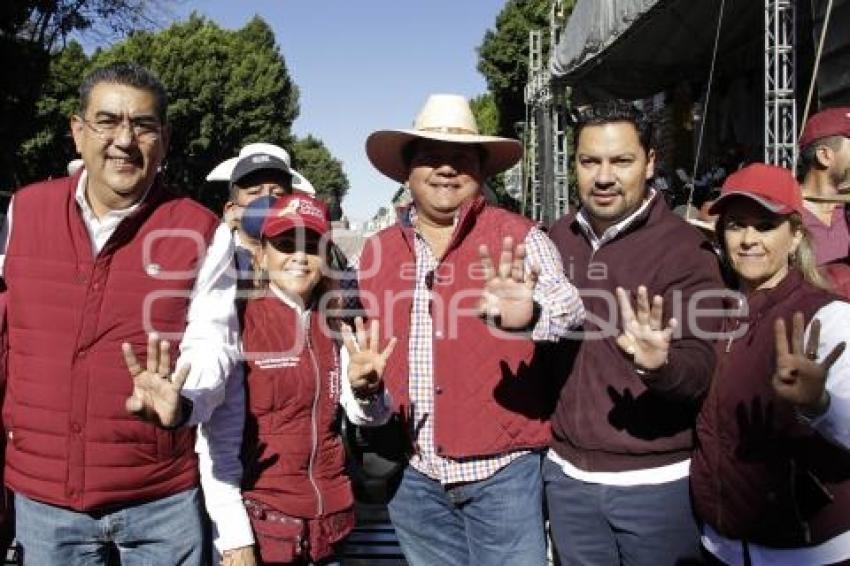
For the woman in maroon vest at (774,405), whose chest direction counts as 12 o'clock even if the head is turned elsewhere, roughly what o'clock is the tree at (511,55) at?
The tree is roughly at 4 o'clock from the woman in maroon vest.

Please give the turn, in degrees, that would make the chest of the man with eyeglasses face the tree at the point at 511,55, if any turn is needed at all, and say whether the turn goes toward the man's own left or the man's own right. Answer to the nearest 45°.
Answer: approximately 135° to the man's own left

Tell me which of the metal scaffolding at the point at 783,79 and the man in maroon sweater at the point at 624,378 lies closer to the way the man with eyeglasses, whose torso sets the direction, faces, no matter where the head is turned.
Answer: the man in maroon sweater

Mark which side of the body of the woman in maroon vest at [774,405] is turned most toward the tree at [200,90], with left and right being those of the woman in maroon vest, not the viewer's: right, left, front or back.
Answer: right

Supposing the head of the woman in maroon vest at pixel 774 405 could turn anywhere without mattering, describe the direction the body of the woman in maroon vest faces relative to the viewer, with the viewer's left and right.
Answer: facing the viewer and to the left of the viewer

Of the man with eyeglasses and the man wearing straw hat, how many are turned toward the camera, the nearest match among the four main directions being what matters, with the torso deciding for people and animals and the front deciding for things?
2

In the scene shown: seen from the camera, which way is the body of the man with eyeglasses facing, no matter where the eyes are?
toward the camera

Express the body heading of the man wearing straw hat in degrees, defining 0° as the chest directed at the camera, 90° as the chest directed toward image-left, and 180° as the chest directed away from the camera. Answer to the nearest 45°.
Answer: approximately 0°
